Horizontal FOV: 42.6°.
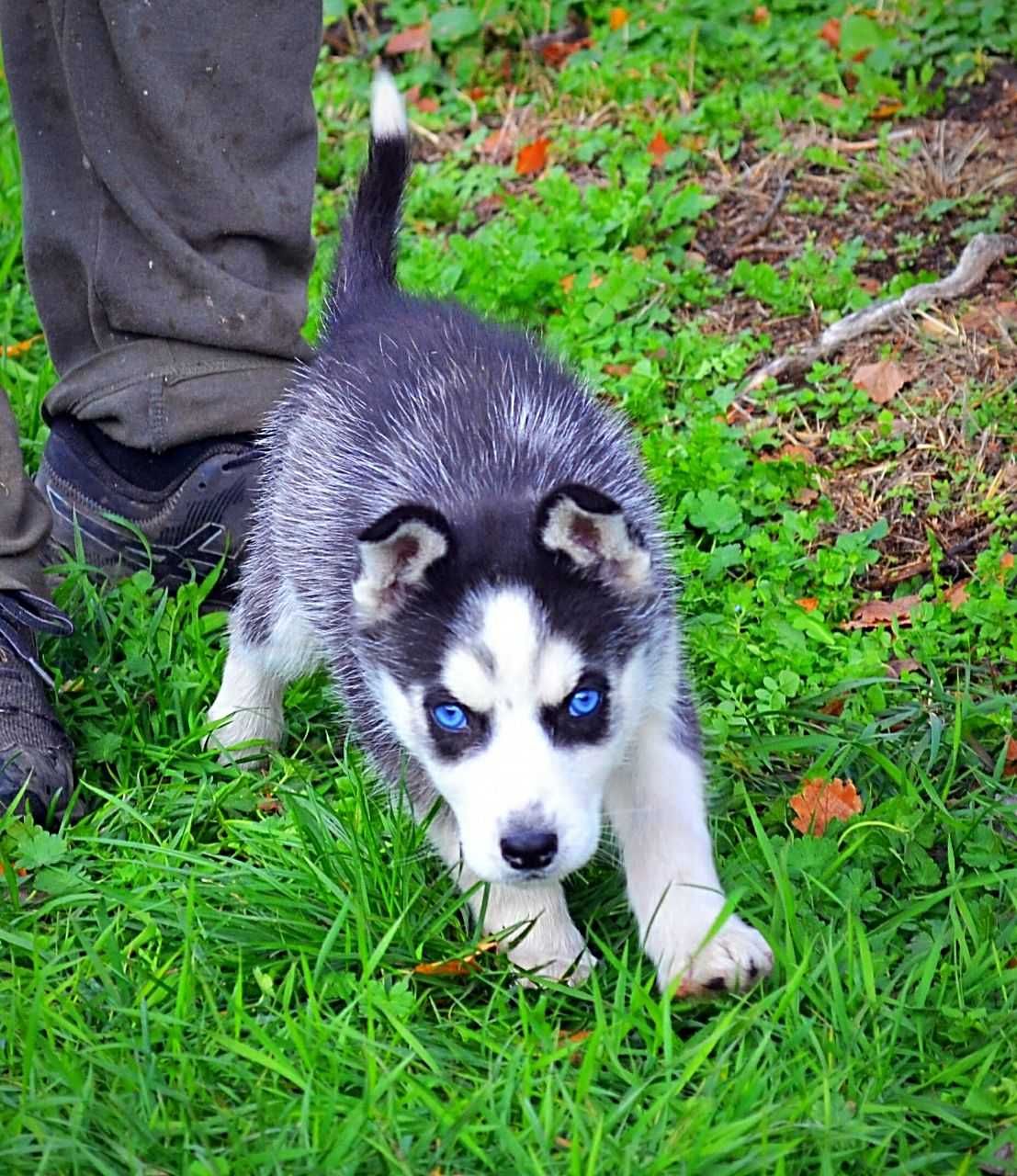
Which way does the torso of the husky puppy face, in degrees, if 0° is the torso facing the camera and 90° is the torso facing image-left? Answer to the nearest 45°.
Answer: approximately 315°

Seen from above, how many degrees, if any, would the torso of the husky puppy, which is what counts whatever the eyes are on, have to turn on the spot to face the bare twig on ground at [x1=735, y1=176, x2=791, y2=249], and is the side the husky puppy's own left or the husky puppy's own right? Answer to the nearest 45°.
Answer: approximately 135° to the husky puppy's own left

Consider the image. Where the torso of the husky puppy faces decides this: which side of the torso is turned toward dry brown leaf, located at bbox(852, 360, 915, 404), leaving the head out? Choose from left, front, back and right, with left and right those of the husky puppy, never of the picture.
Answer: left

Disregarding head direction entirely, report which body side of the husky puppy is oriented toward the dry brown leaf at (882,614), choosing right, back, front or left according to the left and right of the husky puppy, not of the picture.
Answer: left

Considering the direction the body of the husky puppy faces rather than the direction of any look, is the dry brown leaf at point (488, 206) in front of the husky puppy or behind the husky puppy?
behind

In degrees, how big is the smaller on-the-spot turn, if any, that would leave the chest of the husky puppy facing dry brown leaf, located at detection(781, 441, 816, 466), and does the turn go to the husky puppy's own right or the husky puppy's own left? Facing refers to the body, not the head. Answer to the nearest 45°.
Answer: approximately 90° to the husky puppy's own left

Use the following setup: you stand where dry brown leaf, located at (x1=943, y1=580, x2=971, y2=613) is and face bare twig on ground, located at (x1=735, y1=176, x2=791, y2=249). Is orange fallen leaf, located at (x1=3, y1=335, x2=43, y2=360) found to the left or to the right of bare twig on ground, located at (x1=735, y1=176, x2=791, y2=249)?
left

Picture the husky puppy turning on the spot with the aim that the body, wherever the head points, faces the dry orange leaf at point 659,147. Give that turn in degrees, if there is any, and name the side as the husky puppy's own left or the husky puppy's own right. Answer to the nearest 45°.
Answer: approximately 135° to the husky puppy's own left

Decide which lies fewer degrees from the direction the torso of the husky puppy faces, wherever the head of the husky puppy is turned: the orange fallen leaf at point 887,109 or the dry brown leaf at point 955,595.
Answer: the dry brown leaf

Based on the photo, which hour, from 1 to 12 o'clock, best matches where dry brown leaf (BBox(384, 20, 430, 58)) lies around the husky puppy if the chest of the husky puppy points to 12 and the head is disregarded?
The dry brown leaf is roughly at 7 o'clock from the husky puppy.

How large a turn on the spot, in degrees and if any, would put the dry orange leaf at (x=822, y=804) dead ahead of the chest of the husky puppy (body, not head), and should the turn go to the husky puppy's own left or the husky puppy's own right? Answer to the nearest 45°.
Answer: approximately 45° to the husky puppy's own left
